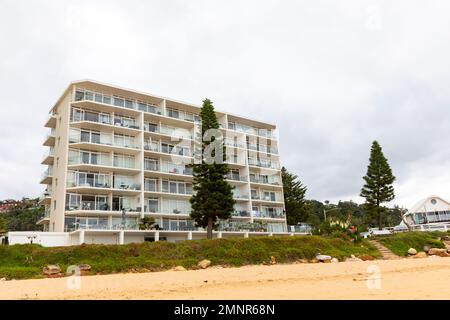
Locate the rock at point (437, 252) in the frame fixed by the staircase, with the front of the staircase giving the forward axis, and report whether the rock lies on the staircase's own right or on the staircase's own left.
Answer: on the staircase's own left

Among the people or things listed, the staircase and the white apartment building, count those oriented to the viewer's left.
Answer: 0

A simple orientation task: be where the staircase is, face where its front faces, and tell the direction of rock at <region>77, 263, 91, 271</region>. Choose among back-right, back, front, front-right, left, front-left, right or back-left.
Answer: right

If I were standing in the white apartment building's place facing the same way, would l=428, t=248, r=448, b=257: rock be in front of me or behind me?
in front

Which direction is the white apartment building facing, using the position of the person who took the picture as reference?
facing the viewer and to the right of the viewer

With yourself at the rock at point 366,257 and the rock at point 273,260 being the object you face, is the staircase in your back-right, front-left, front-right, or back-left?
back-right

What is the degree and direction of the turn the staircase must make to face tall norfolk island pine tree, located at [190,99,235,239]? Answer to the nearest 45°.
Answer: approximately 135° to its right

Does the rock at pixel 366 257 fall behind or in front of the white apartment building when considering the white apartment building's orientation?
in front

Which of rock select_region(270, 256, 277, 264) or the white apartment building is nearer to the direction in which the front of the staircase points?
the rock

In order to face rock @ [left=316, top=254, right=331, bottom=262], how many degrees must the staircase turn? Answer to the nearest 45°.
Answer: approximately 90° to its right

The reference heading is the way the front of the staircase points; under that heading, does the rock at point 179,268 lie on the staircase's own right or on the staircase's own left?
on the staircase's own right

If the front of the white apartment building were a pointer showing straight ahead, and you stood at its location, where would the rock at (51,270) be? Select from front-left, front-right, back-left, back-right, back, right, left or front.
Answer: front-right

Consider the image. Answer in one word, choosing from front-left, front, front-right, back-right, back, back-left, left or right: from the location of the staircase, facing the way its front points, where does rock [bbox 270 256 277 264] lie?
right
